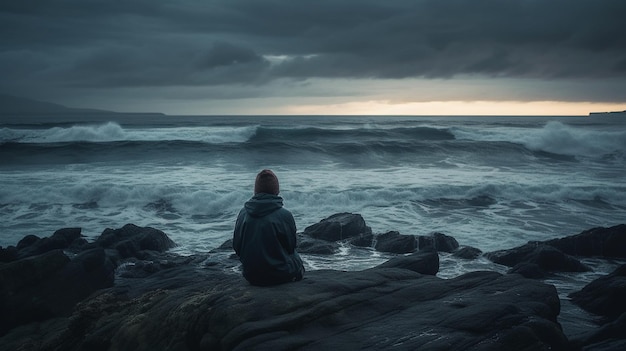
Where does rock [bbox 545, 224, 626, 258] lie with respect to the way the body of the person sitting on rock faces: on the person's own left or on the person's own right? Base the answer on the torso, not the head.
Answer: on the person's own right

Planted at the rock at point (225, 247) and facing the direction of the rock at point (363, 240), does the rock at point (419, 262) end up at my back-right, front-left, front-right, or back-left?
front-right

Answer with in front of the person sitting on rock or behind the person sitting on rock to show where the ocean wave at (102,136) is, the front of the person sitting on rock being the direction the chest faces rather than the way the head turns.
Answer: in front

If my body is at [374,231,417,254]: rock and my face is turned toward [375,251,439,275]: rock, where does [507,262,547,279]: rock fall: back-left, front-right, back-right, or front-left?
front-left

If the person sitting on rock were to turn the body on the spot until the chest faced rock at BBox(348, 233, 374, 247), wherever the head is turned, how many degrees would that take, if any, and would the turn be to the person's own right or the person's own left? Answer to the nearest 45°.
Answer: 0° — they already face it

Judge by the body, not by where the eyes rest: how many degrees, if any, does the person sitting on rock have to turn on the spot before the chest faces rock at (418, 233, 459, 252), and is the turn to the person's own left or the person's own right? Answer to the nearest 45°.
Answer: approximately 45° to the person's own right

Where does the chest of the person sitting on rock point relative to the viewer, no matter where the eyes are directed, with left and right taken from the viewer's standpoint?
facing away from the viewer

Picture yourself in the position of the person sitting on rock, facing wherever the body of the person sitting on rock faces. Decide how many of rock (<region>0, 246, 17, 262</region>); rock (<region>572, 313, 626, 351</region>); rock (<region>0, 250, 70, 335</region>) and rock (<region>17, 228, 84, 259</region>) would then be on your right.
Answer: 1

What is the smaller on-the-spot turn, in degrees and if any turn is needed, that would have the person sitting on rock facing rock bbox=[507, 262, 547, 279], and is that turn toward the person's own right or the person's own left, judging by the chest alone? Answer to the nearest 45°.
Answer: approximately 45° to the person's own right

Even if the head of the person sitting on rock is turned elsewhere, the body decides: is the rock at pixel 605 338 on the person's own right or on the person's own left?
on the person's own right

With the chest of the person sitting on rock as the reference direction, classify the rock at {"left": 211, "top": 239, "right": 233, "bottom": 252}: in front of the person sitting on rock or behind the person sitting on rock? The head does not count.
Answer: in front

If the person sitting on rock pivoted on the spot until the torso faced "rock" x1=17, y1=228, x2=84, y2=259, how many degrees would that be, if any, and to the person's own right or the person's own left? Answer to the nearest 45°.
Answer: approximately 45° to the person's own left

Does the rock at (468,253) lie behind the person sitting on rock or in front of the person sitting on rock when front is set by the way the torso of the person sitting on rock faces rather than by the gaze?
in front

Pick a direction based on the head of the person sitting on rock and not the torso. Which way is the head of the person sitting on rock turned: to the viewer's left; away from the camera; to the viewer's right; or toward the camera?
away from the camera
